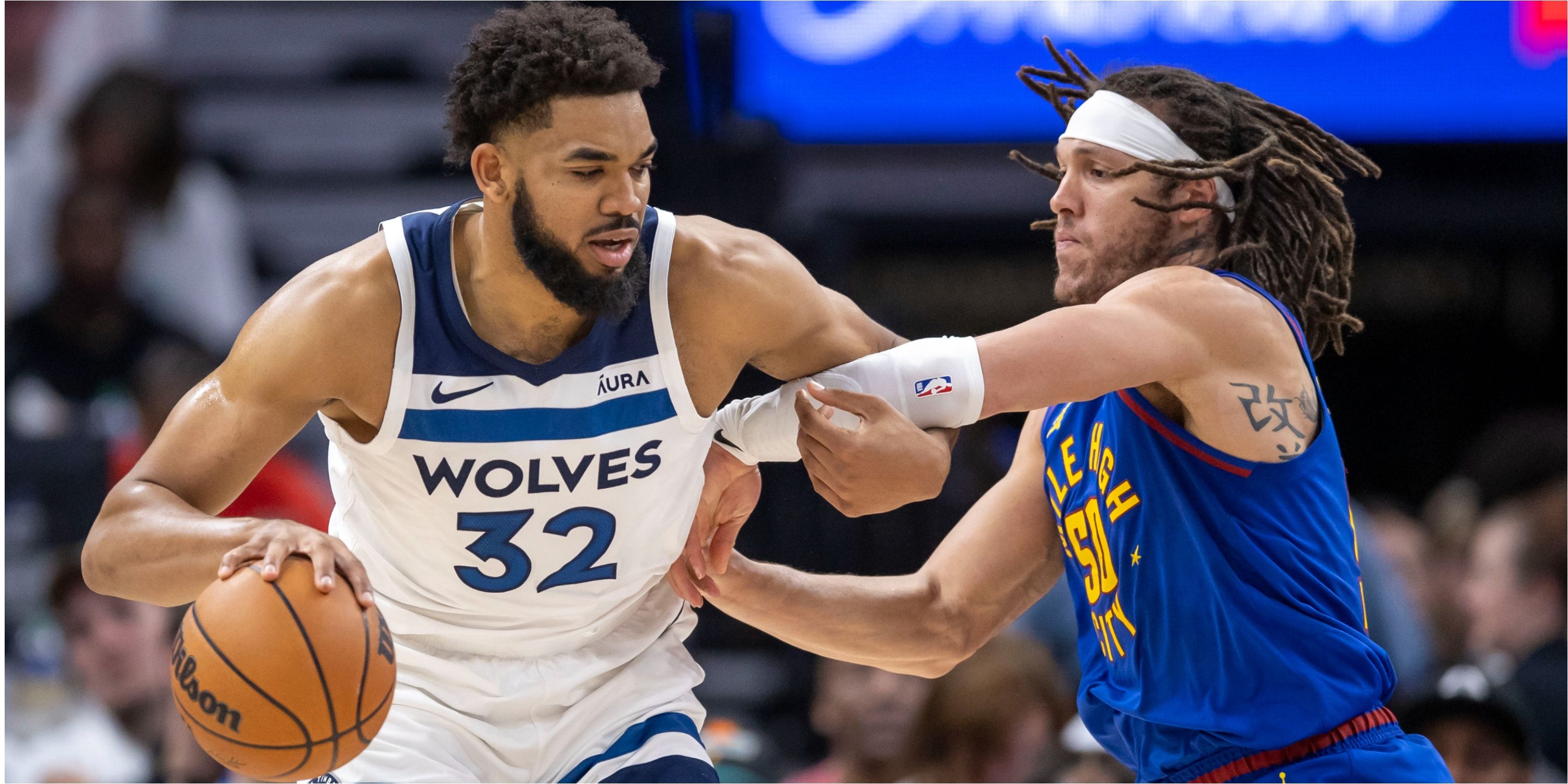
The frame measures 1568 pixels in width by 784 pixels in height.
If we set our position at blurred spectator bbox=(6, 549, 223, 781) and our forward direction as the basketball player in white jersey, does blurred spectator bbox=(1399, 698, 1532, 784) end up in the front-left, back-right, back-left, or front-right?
front-left

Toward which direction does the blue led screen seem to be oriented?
toward the camera

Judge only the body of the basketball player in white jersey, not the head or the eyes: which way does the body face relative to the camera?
toward the camera

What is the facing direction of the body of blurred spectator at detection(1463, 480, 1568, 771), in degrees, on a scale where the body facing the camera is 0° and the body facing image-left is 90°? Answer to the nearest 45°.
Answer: approximately 90°

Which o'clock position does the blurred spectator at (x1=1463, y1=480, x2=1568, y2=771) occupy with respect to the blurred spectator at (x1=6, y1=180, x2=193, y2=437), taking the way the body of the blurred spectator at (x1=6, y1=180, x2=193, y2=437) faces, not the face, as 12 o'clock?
the blurred spectator at (x1=1463, y1=480, x2=1568, y2=771) is roughly at 10 o'clock from the blurred spectator at (x1=6, y1=180, x2=193, y2=437).

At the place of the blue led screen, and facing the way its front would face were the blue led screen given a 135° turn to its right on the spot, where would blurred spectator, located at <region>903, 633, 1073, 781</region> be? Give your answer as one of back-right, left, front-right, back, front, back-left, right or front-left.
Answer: back-left

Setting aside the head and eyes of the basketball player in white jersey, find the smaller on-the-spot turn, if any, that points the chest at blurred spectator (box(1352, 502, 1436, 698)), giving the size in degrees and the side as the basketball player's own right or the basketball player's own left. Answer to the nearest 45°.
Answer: approximately 135° to the basketball player's own left

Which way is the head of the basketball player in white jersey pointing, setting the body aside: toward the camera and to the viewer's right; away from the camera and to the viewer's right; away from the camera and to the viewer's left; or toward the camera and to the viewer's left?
toward the camera and to the viewer's right
